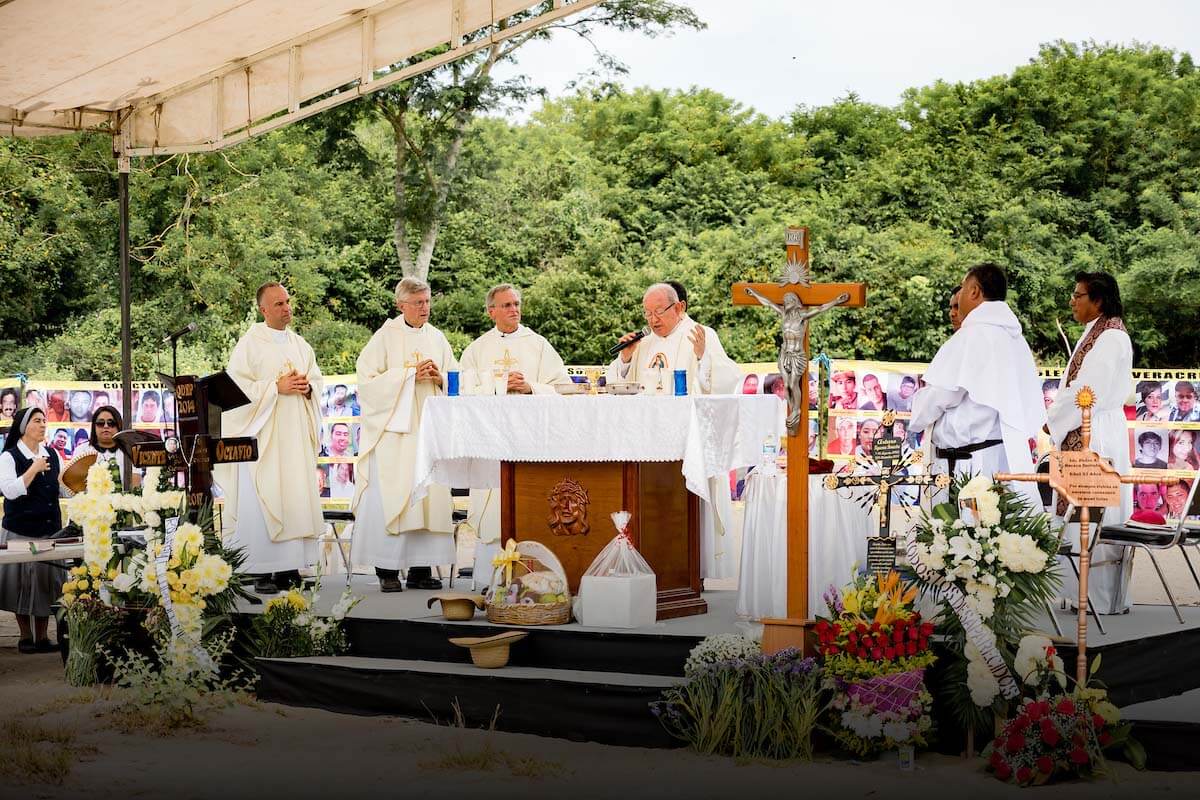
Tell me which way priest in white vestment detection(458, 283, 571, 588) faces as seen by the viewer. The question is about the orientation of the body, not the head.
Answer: toward the camera

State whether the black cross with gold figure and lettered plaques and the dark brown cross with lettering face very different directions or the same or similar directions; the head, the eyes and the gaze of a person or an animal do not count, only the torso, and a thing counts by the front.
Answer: same or similar directions

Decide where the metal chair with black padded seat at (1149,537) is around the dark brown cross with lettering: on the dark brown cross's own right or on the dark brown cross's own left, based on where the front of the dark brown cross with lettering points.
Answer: on the dark brown cross's own left

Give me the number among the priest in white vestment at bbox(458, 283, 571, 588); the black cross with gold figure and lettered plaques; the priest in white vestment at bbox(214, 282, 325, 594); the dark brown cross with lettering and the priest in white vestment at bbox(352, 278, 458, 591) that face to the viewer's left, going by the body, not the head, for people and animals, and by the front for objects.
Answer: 0

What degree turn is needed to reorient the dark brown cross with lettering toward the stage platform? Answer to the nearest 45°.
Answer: approximately 45° to its left

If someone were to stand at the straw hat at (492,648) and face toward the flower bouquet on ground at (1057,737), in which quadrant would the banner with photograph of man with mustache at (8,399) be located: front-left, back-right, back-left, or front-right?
back-left

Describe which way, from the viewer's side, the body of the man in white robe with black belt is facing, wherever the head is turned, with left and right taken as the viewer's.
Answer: facing away from the viewer and to the left of the viewer

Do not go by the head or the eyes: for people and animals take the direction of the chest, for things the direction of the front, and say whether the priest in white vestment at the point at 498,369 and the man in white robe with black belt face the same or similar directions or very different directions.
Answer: very different directions

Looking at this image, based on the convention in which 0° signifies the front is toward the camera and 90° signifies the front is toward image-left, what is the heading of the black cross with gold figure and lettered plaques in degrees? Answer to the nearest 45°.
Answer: approximately 0°
